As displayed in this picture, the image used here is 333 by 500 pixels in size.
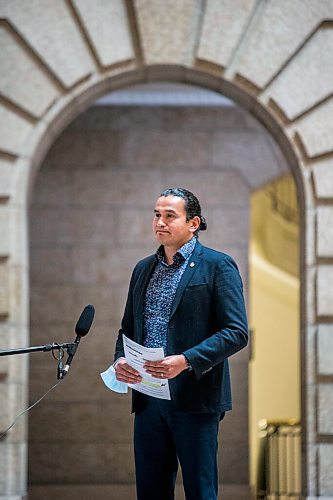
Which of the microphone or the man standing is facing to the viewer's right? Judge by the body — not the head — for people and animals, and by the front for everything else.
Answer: the microphone

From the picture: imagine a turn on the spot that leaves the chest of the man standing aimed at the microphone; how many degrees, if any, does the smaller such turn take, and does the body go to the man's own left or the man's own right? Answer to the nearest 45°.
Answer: approximately 45° to the man's own right

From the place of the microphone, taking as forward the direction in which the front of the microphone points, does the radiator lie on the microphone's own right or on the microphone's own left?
on the microphone's own left

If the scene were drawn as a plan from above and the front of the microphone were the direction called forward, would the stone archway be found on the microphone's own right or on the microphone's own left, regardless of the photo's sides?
on the microphone's own left

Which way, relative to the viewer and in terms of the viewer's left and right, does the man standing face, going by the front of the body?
facing the viewer and to the left of the viewer

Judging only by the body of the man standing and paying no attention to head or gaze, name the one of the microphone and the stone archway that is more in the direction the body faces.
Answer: the microphone

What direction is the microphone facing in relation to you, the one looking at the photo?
facing to the right of the viewer

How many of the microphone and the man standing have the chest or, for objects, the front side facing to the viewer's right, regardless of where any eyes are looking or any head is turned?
1

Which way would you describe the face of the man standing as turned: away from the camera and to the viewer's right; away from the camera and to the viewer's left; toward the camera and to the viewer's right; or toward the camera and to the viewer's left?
toward the camera and to the viewer's left

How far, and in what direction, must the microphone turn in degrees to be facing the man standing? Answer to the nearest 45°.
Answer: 0° — it already faces them

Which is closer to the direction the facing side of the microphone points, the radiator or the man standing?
the man standing

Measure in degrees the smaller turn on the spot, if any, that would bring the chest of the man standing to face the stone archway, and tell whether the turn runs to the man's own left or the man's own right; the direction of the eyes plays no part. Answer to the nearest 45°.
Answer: approximately 135° to the man's own right
